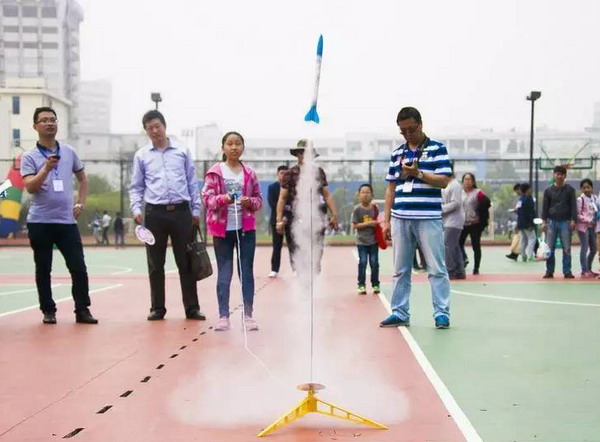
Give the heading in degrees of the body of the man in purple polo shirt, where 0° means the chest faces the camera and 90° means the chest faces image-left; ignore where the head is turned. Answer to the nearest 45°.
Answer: approximately 315°

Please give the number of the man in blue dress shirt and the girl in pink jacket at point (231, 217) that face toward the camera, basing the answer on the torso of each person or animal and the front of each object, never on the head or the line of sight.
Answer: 2

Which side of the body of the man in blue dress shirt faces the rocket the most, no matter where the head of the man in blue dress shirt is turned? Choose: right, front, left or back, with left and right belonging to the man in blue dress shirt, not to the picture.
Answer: front

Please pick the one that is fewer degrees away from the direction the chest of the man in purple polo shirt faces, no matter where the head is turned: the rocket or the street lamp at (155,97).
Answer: the rocket

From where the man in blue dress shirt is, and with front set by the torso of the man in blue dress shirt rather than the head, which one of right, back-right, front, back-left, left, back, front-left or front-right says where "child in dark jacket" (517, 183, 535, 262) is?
back-left

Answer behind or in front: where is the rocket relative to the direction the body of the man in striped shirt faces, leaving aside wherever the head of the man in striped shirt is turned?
in front

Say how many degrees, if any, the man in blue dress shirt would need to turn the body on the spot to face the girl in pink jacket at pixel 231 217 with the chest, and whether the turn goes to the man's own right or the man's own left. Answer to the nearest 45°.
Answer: approximately 45° to the man's own left

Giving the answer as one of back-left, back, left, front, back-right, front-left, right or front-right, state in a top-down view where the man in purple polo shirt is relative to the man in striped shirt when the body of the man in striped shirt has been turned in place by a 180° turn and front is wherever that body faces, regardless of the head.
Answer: back-left

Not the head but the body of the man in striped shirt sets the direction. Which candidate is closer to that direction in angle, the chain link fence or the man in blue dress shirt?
the man in blue dress shirt

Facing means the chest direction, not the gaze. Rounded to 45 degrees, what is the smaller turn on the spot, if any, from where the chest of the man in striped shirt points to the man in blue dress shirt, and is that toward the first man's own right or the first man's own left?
approximately 45° to the first man's own right
